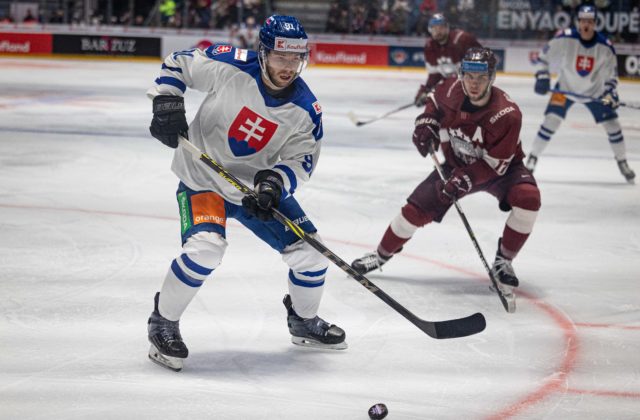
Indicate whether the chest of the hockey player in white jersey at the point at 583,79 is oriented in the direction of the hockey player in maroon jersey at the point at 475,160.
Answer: yes

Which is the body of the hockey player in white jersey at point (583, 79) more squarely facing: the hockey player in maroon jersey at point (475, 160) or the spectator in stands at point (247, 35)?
the hockey player in maroon jersey

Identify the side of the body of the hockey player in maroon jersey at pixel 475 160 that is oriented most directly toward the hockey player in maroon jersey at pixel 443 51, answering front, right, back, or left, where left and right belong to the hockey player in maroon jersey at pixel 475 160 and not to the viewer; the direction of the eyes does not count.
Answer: back

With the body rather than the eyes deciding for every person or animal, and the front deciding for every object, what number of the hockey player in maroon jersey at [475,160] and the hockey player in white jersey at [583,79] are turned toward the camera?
2

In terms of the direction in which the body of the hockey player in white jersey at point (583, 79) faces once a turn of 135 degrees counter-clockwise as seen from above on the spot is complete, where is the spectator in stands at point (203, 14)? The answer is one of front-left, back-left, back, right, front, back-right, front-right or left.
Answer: left

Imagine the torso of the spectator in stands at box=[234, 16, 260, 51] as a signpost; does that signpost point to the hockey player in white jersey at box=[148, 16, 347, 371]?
yes

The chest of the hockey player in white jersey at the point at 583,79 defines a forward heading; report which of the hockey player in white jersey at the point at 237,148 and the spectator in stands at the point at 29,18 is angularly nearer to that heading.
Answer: the hockey player in white jersey

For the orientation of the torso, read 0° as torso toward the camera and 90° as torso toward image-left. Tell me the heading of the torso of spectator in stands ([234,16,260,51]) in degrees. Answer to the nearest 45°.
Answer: approximately 0°
